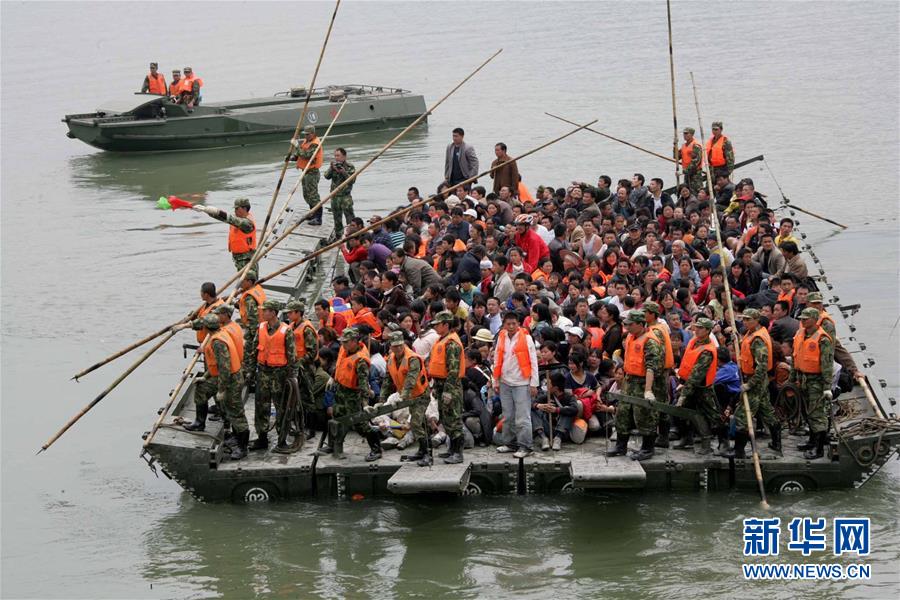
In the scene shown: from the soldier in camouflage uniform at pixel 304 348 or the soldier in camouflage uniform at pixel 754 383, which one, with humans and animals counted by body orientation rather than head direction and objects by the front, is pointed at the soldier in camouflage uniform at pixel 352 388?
the soldier in camouflage uniform at pixel 754 383

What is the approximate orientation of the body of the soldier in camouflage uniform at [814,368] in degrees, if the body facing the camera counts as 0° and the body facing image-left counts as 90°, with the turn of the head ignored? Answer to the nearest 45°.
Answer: approximately 45°

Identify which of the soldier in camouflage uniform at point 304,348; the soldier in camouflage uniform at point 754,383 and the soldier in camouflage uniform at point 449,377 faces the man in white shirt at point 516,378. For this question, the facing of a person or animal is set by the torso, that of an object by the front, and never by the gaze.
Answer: the soldier in camouflage uniform at point 754,383

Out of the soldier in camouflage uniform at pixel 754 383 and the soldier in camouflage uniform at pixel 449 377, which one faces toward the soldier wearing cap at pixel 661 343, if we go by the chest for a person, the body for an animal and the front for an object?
the soldier in camouflage uniform at pixel 754 383

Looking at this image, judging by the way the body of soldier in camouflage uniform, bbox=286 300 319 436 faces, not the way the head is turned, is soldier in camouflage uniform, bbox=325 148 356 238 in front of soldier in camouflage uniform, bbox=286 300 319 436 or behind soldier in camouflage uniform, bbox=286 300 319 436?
behind

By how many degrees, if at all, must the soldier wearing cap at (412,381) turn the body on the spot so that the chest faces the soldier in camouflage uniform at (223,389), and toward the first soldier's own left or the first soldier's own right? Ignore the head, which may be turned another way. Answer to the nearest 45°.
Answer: approximately 45° to the first soldier's own right

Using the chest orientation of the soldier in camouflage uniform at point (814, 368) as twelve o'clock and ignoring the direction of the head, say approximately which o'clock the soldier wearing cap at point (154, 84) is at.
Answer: The soldier wearing cap is roughly at 3 o'clock from the soldier in camouflage uniform.

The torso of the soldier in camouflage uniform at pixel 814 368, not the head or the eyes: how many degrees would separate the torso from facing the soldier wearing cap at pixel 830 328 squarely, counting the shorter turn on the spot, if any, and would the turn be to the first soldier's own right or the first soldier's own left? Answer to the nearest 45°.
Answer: approximately 135° to the first soldier's own right

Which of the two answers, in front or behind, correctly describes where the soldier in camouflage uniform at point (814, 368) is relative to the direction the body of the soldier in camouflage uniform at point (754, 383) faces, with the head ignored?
behind

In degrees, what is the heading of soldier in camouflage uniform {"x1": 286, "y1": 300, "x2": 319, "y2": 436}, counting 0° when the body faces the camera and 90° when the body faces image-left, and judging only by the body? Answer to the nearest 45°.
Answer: approximately 45°
